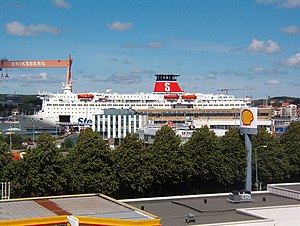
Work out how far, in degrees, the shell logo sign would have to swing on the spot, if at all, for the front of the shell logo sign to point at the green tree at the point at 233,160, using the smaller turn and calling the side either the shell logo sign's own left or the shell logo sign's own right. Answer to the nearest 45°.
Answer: approximately 135° to the shell logo sign's own right

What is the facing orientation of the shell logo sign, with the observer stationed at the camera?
facing the viewer and to the left of the viewer

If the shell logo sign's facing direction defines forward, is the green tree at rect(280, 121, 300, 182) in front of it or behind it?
behind

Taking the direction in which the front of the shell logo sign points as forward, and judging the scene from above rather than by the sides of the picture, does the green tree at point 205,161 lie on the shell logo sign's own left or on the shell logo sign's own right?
on the shell logo sign's own right
